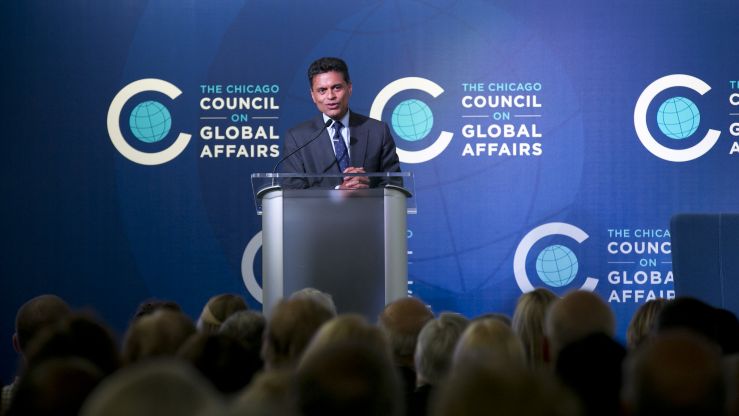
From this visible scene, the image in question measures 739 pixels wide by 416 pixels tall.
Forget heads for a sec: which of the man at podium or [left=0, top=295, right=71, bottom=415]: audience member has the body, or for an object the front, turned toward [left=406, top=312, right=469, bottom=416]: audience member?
the man at podium

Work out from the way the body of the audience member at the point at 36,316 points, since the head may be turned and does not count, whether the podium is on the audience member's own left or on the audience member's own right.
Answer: on the audience member's own right

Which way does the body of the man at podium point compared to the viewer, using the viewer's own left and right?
facing the viewer

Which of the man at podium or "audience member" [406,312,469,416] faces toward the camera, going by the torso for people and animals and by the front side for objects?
the man at podium

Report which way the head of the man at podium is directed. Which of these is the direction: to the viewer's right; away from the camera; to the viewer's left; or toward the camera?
toward the camera

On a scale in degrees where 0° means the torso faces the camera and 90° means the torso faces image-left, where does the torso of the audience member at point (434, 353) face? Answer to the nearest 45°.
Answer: approximately 180°

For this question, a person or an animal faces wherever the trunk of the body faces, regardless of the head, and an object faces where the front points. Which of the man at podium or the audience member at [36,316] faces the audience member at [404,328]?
the man at podium

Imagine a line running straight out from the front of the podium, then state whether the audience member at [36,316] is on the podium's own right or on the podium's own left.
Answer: on the podium's own right

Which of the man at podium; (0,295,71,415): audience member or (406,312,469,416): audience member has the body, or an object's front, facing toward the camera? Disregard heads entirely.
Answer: the man at podium

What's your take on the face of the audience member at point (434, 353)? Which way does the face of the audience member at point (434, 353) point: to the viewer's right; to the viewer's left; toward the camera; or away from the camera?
away from the camera

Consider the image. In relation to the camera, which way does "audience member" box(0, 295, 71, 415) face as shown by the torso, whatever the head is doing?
away from the camera

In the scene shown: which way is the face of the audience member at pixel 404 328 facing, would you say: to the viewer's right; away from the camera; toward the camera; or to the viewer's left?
away from the camera

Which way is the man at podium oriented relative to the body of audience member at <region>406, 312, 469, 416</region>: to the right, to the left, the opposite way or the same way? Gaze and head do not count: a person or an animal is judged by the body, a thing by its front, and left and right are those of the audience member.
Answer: the opposite way

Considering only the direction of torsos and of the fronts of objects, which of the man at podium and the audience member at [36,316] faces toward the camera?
the man at podium

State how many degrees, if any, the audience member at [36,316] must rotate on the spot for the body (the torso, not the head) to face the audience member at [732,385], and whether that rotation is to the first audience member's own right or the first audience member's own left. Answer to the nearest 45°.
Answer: approximately 135° to the first audience member's own right
